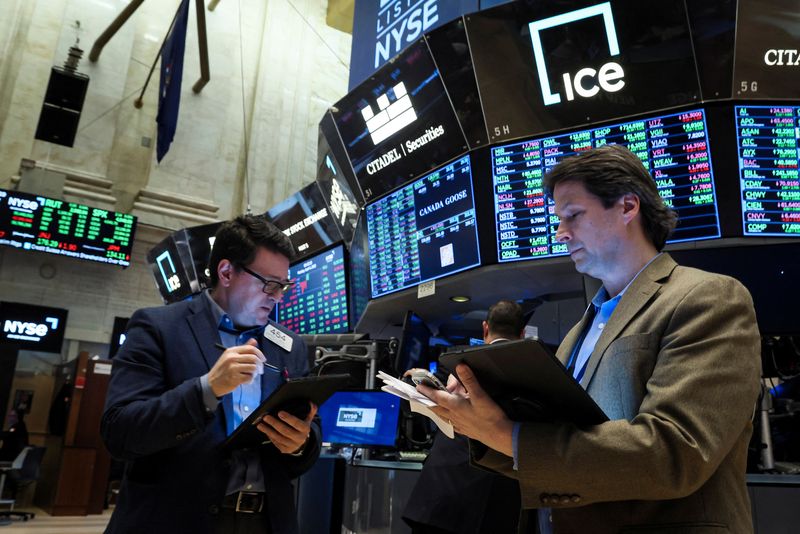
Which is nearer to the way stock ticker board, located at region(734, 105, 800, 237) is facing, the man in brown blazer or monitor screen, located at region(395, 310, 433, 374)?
the man in brown blazer

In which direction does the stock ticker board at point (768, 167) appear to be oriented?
toward the camera

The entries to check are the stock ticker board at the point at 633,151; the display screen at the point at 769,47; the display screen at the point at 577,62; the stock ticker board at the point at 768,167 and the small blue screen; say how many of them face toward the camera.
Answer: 5

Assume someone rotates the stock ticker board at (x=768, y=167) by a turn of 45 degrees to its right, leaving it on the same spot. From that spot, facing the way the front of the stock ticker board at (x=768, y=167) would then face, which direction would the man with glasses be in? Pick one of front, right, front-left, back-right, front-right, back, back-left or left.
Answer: front

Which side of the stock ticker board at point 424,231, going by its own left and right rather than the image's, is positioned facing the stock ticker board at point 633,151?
left

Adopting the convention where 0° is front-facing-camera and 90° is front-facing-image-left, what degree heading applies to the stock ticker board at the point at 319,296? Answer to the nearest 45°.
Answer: approximately 45°

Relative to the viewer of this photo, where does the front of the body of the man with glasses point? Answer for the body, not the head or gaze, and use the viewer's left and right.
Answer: facing the viewer and to the right of the viewer

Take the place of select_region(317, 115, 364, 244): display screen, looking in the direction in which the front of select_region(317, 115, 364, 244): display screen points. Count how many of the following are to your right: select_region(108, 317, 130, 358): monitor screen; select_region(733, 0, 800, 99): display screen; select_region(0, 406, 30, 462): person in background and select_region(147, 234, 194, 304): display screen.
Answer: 3

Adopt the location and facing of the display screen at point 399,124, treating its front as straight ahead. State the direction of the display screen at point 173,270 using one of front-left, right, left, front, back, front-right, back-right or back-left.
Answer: right

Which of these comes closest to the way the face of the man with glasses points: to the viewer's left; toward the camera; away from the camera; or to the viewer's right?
to the viewer's right

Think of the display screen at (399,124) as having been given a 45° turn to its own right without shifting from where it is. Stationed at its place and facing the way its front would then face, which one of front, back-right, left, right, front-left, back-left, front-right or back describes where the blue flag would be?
front-right

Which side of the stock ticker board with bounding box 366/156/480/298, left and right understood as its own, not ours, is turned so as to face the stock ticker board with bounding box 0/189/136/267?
right

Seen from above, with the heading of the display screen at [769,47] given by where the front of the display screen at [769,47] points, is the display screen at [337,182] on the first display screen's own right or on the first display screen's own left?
on the first display screen's own right
